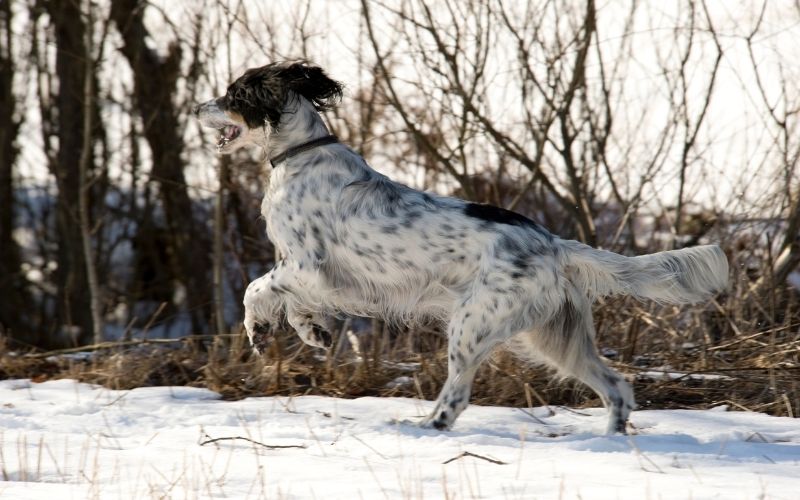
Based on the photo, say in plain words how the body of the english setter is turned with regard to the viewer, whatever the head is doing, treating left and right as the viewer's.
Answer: facing to the left of the viewer

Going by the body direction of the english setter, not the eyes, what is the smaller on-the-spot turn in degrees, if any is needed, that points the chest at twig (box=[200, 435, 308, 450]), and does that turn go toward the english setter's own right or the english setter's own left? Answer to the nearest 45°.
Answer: approximately 45° to the english setter's own left
